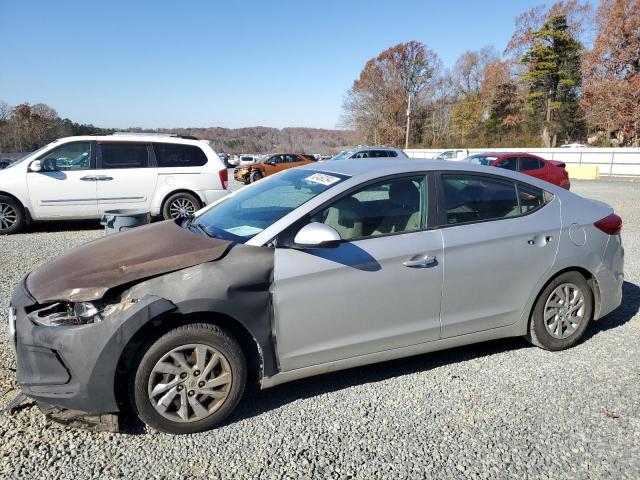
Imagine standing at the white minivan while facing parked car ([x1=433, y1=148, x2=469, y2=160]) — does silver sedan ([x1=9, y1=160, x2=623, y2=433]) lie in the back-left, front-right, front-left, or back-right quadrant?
back-right

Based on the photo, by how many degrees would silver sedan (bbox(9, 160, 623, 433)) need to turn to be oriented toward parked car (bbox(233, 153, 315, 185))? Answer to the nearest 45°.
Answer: approximately 135° to its right

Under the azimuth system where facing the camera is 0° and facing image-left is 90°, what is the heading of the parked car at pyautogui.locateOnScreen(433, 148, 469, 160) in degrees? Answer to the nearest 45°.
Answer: approximately 90°

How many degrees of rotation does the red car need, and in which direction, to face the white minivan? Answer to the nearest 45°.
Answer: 0° — it already faces it

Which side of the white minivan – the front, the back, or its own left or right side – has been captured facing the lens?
left

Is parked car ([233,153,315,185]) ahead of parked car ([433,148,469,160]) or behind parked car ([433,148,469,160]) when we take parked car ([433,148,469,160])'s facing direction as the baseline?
ahead

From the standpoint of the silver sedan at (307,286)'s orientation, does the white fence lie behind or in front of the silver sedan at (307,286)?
behind

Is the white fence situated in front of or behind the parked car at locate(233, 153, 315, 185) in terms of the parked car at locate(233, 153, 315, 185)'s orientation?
behind

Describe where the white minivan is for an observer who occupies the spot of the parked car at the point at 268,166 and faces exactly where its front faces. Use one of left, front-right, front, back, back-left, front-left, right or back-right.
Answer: front-left

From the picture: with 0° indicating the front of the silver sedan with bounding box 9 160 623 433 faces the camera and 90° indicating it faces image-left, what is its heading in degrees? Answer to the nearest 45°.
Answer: approximately 45°
